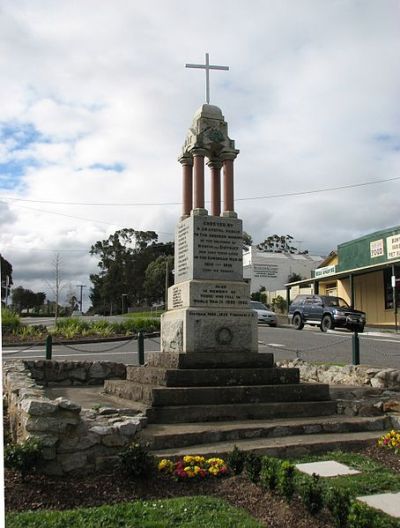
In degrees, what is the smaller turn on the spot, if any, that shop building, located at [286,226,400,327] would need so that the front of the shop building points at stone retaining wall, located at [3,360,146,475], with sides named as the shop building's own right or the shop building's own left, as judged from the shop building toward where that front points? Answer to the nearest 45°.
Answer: approximately 45° to the shop building's own left

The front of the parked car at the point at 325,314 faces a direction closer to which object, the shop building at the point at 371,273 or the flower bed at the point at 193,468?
the flower bed

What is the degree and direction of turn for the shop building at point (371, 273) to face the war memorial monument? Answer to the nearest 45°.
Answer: approximately 45° to its left

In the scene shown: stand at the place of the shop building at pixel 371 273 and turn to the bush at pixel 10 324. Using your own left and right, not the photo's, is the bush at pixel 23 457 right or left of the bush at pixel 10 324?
left

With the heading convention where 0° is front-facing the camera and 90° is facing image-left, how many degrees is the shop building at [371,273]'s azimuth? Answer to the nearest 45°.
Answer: approximately 45°

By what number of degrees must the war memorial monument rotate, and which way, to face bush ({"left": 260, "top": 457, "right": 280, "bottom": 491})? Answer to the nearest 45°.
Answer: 0° — it already faces it

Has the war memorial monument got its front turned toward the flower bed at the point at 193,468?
yes

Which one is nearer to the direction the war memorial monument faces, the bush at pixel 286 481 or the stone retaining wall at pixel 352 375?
the bush

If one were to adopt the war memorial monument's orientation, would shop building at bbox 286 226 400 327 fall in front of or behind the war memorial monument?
behind
